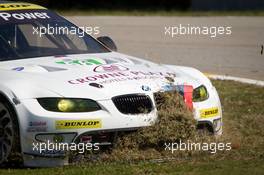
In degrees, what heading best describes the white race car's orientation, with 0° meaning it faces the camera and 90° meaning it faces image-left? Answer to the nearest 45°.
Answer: approximately 315°
